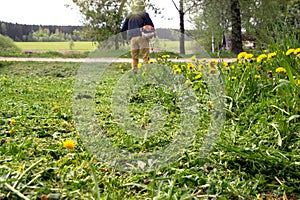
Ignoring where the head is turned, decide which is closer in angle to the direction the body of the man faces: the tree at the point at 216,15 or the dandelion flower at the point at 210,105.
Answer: the tree

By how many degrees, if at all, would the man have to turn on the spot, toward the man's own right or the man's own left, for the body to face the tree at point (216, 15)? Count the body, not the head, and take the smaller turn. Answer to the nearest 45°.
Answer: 0° — they already face it

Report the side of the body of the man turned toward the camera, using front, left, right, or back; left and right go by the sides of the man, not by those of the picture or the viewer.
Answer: back

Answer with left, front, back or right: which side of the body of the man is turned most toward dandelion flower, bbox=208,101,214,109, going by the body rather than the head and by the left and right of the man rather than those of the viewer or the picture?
back

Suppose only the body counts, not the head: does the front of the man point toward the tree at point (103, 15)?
yes
